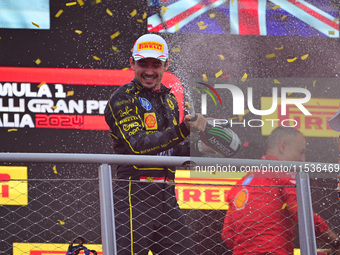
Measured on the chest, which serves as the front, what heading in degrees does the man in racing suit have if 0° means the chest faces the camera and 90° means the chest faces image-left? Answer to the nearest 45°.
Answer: approximately 315°

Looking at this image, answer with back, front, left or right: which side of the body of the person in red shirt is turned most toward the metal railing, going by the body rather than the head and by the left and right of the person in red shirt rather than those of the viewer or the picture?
back

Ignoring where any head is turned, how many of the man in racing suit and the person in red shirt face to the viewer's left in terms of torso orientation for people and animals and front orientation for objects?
0

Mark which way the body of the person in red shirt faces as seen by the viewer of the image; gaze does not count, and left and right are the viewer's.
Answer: facing away from the viewer and to the right of the viewer
